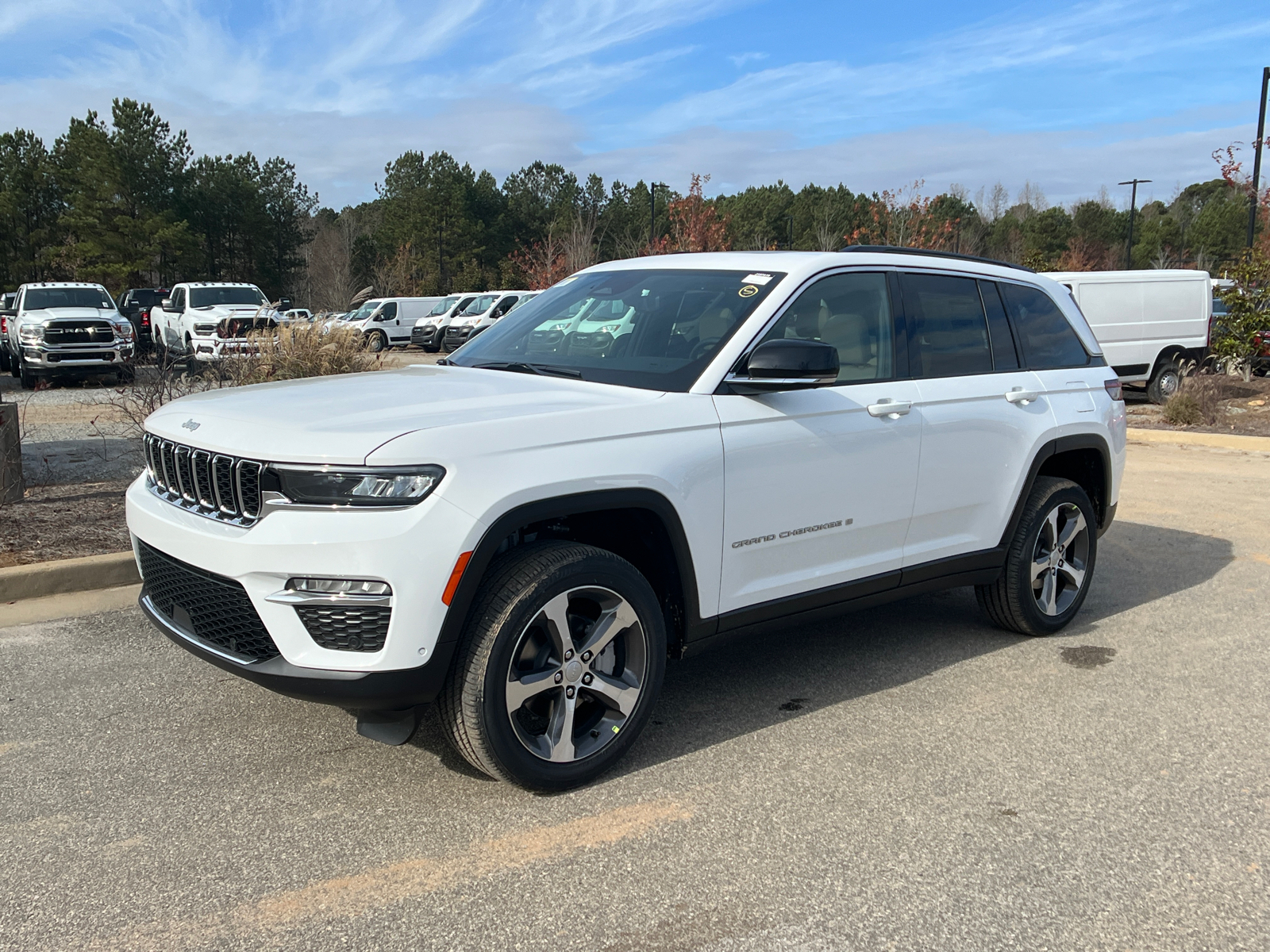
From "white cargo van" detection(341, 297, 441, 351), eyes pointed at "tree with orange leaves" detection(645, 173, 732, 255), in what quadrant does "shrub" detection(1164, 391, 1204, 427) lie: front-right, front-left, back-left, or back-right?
front-right

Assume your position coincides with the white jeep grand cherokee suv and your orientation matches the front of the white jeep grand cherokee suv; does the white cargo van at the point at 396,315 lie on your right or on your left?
on your right

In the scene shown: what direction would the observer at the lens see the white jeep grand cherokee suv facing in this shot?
facing the viewer and to the left of the viewer

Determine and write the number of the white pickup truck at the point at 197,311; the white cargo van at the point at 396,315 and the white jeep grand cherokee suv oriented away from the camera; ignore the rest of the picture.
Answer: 0

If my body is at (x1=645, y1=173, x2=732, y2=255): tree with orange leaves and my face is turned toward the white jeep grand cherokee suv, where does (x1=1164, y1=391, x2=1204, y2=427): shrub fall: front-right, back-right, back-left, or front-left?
front-left

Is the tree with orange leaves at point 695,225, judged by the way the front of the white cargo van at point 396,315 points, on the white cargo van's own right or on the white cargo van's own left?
on the white cargo van's own left

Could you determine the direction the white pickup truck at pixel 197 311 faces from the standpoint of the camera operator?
facing the viewer and to the right of the viewer
